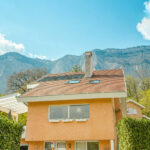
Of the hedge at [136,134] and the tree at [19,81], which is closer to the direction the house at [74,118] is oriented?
the hedge

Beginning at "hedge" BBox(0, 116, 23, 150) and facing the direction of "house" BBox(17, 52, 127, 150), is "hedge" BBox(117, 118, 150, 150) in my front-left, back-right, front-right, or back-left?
front-right

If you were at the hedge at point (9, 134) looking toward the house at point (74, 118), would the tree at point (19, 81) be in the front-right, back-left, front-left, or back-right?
front-left

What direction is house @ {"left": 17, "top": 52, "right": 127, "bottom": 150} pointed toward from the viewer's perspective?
toward the camera

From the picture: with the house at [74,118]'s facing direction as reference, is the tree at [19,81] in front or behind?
behind

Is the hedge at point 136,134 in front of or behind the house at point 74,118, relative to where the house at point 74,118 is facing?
in front
